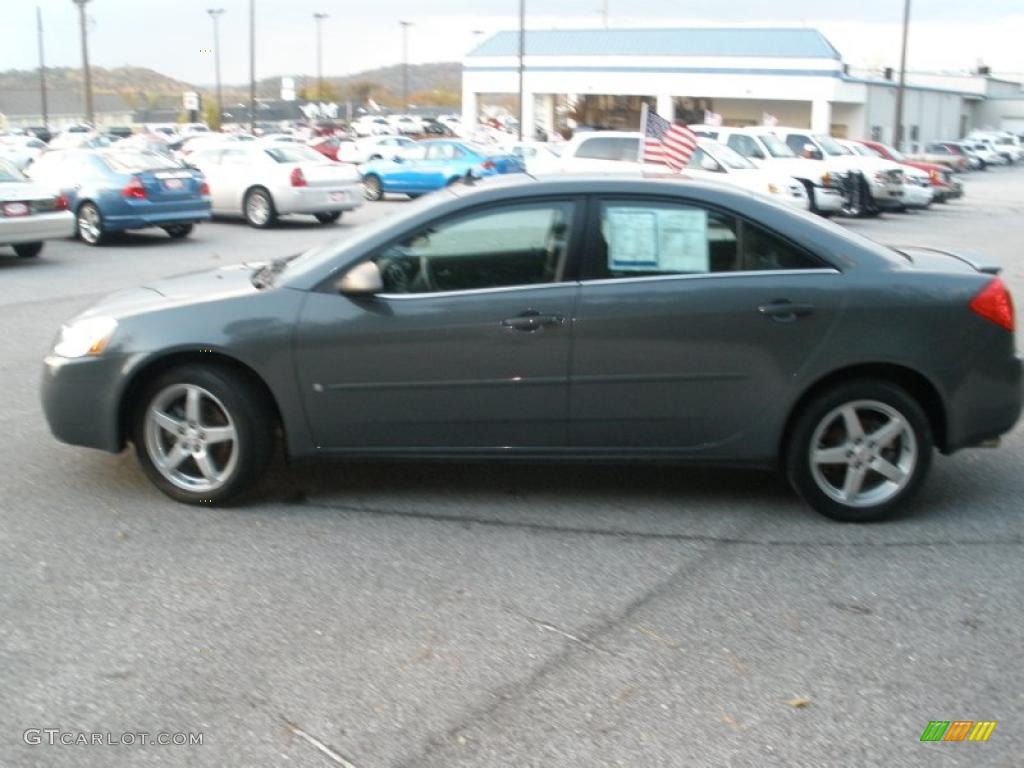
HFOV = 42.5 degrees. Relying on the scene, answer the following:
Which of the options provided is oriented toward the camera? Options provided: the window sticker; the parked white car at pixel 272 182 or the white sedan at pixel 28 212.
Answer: the window sticker

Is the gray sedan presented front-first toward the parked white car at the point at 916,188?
no

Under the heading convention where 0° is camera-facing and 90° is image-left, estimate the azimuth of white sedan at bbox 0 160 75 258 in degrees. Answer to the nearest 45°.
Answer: approximately 135°

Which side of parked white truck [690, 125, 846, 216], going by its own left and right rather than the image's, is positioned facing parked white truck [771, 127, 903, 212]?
left

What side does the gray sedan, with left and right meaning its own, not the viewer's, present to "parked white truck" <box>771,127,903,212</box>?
right

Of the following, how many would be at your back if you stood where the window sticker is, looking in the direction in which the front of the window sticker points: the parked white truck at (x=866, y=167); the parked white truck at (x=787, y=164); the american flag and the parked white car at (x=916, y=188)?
4

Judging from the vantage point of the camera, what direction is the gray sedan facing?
facing to the left of the viewer

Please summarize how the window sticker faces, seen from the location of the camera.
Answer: facing the viewer

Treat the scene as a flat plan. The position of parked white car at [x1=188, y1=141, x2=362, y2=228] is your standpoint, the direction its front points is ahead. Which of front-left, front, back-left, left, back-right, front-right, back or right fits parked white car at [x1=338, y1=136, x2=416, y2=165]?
front-right

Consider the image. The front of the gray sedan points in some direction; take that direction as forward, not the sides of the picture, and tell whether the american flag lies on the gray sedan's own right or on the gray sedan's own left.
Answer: on the gray sedan's own right

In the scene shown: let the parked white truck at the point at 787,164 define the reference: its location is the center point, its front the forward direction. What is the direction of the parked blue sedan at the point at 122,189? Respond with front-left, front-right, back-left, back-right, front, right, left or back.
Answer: right

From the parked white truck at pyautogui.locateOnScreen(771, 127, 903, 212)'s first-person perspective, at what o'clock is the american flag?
The american flag is roughly at 2 o'clock from the parked white truck.

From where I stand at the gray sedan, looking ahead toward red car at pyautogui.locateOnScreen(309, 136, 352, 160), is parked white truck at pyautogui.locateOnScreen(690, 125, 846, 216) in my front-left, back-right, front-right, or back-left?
front-right

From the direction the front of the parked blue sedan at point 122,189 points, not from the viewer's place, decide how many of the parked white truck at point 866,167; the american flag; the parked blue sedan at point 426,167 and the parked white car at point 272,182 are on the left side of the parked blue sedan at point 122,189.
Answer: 0

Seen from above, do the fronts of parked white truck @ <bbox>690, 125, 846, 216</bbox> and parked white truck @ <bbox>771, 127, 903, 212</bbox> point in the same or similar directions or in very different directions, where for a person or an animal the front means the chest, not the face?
same or similar directions

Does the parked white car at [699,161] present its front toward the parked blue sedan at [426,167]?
no

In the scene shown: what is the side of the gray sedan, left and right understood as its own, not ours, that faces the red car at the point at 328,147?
right
